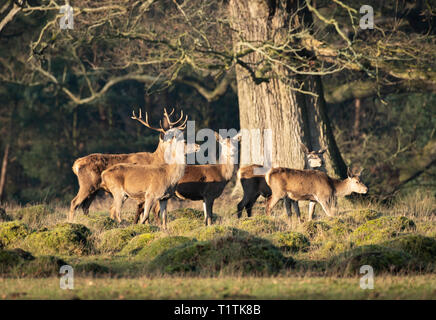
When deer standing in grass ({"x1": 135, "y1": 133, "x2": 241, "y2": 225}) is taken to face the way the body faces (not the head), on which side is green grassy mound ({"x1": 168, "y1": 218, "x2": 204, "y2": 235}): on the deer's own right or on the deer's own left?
on the deer's own right

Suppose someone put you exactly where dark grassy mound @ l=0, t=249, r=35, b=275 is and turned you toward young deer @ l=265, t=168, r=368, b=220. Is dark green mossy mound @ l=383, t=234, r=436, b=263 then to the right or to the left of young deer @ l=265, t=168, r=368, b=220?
right

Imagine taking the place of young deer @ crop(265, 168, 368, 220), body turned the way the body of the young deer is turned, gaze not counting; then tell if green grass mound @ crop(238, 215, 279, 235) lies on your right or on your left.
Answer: on your right

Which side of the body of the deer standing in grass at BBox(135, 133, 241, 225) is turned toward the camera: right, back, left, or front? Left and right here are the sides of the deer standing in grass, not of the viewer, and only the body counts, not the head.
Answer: right

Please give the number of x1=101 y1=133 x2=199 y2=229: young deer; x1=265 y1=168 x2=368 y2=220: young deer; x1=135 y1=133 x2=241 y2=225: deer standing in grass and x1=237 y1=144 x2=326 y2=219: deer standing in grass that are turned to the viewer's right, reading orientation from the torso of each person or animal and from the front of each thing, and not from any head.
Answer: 4

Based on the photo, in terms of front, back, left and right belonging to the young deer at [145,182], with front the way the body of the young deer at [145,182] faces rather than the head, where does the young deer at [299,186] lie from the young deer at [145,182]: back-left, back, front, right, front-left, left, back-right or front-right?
front

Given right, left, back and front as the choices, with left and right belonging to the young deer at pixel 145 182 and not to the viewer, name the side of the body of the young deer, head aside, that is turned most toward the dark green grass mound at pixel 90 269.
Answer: right

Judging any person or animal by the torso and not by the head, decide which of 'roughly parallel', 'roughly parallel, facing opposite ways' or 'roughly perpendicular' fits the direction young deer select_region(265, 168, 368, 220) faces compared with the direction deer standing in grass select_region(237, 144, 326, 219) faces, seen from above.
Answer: roughly parallel

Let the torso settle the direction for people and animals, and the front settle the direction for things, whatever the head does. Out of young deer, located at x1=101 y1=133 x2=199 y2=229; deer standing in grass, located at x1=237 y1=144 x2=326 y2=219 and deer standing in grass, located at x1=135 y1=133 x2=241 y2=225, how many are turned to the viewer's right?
3

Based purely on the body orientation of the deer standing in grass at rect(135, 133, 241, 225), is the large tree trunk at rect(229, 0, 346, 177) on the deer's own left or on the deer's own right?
on the deer's own left

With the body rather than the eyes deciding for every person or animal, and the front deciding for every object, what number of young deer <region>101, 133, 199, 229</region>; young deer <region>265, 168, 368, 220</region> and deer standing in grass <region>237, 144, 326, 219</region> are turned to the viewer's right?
3

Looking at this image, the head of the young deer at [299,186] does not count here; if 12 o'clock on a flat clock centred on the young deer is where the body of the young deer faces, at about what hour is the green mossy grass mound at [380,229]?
The green mossy grass mound is roughly at 2 o'clock from the young deer.

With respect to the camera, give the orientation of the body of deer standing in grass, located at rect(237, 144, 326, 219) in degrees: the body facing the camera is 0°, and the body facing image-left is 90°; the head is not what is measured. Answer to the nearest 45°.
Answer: approximately 270°

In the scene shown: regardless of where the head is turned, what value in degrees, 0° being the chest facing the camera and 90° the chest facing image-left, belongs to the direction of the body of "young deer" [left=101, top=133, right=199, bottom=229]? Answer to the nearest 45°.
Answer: approximately 270°

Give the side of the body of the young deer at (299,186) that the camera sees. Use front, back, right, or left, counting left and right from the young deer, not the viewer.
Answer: right

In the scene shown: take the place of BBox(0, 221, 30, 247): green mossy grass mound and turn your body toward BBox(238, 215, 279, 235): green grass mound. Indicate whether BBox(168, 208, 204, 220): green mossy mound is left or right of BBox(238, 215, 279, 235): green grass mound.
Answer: left
